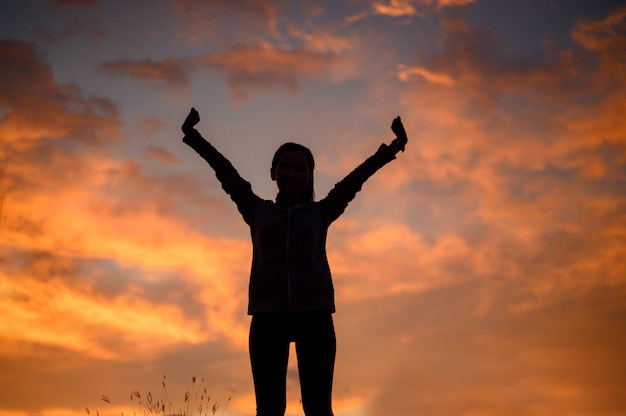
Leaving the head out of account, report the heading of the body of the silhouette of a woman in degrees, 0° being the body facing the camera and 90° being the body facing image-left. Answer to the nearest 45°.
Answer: approximately 0°
